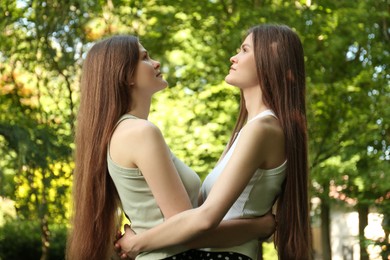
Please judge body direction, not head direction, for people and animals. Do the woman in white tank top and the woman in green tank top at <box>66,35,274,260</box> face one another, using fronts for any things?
yes

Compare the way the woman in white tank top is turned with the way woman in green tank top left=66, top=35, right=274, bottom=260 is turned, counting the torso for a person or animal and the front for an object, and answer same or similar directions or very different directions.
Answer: very different directions

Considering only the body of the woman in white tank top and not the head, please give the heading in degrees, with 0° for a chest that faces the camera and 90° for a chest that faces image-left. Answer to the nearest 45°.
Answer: approximately 90°

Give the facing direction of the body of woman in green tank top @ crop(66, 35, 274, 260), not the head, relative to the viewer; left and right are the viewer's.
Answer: facing to the right of the viewer

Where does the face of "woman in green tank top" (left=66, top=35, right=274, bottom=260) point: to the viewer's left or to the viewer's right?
to the viewer's right

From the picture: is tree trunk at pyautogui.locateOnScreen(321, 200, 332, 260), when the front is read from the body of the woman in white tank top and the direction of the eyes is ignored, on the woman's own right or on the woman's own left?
on the woman's own right
